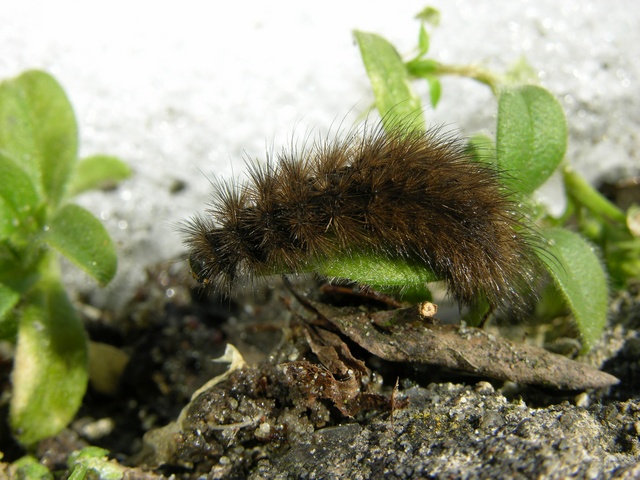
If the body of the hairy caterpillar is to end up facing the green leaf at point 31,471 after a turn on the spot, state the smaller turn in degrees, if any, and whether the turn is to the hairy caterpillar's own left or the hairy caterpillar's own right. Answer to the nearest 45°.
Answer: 0° — it already faces it

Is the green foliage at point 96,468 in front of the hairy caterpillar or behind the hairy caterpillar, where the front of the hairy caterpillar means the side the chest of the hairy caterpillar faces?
in front

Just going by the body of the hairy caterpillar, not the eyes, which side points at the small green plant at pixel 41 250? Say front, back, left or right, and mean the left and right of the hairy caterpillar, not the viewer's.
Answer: front

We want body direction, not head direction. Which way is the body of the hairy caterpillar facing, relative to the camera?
to the viewer's left
